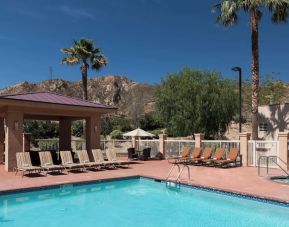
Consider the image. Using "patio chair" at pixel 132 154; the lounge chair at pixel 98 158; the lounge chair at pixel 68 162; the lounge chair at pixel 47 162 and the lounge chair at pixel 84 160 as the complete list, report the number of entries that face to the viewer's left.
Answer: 0

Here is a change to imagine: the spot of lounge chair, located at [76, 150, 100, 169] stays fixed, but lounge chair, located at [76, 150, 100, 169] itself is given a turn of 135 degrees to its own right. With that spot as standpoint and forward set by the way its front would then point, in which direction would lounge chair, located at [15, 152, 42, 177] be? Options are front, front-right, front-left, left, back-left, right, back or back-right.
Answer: front-left

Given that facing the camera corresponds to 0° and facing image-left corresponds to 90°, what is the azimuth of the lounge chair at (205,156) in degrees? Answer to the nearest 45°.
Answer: approximately 45°

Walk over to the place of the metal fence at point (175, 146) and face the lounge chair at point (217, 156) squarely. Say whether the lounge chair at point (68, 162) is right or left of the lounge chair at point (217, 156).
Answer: right

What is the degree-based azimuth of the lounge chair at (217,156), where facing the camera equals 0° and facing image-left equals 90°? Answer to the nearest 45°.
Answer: approximately 45°

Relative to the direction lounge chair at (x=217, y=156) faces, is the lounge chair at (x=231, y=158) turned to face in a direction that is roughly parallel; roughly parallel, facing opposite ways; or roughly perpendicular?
roughly parallel

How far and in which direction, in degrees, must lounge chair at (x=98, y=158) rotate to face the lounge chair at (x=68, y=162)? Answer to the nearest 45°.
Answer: approximately 90° to its right

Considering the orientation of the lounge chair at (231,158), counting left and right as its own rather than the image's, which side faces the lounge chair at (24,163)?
front

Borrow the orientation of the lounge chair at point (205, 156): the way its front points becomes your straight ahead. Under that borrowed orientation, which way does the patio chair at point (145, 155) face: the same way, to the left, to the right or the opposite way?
the same way

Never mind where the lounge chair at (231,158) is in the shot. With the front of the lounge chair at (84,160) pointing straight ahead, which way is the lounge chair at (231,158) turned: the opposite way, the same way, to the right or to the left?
to the right

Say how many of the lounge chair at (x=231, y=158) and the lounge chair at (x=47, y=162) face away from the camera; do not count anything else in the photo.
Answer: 0

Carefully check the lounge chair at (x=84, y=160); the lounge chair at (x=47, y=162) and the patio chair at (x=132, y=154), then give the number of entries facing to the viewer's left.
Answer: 0

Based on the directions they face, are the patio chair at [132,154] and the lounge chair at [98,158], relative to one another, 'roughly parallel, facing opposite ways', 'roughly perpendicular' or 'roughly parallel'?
roughly parallel

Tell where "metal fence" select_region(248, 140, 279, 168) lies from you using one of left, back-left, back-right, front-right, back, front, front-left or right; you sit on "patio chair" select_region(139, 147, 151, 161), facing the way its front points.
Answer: left

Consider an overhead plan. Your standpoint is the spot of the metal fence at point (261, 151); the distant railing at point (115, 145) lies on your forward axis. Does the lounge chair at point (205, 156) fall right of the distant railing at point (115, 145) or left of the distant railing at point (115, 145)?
left
